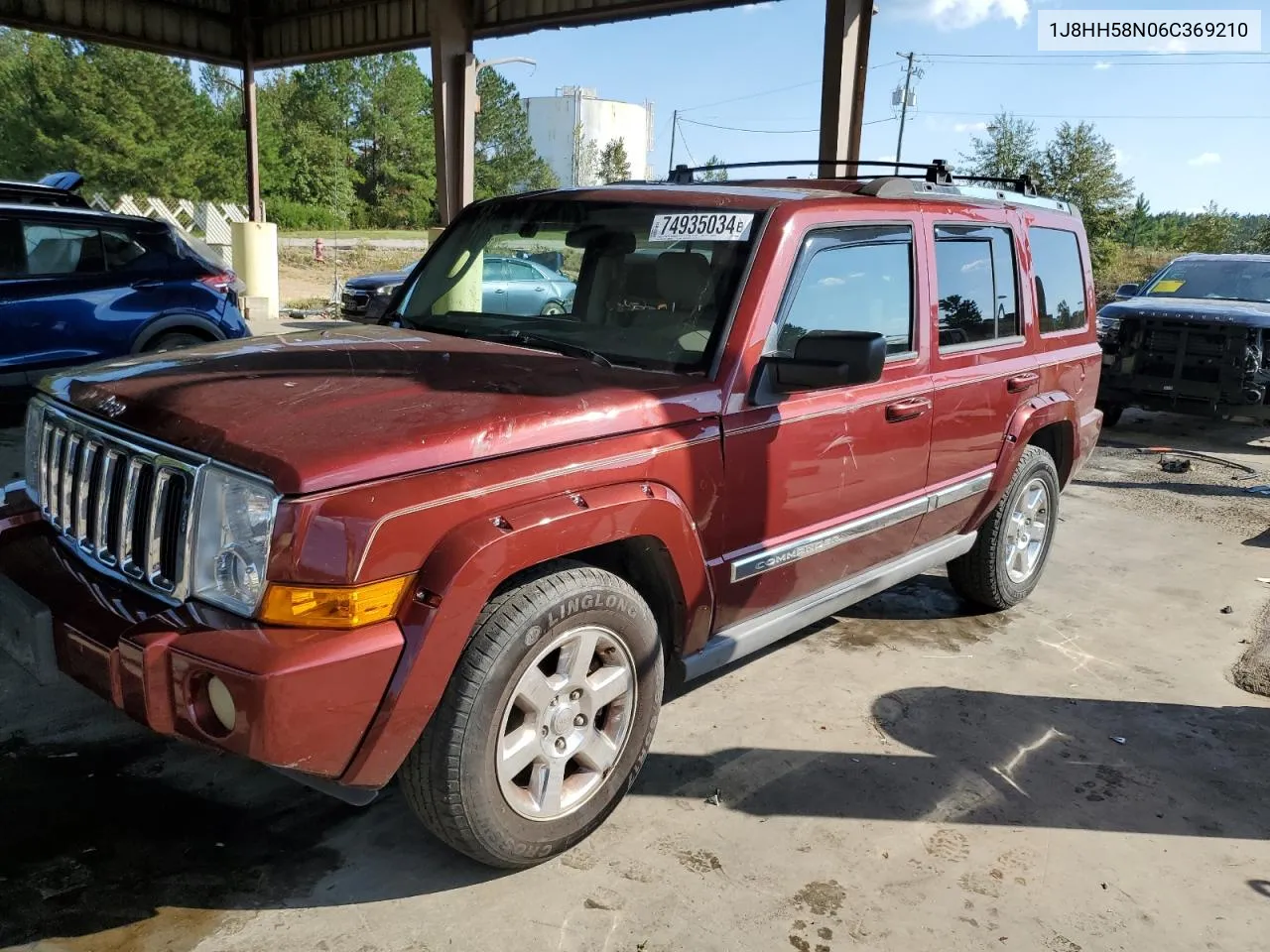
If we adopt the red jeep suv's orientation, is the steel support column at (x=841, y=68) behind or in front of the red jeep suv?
behind

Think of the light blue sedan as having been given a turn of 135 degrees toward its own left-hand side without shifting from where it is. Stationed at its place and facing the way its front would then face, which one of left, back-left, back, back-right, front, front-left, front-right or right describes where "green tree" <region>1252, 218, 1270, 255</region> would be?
front-left

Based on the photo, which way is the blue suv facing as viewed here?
to the viewer's left

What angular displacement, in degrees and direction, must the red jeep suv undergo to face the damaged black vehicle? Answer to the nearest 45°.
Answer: approximately 180°

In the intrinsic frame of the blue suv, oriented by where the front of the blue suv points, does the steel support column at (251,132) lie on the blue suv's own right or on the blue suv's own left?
on the blue suv's own right

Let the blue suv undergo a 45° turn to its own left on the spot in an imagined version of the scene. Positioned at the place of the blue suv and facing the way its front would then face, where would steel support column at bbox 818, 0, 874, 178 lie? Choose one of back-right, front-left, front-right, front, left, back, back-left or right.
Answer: back-left

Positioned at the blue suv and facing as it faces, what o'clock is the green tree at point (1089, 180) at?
The green tree is roughly at 5 o'clock from the blue suv.

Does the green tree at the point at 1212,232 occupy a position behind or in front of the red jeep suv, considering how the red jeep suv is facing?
behind

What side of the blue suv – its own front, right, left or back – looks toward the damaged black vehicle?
back

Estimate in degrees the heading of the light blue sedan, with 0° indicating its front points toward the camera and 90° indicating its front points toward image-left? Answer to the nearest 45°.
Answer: approximately 45°

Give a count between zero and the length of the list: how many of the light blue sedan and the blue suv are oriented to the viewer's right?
0

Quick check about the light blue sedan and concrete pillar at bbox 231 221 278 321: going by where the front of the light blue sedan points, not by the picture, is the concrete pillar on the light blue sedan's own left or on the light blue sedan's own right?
on the light blue sedan's own right

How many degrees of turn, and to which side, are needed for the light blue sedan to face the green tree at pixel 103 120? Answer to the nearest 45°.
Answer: approximately 135° to its right

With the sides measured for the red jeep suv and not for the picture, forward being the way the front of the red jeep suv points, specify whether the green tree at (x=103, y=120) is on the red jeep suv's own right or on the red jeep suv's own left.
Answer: on the red jeep suv's own right
